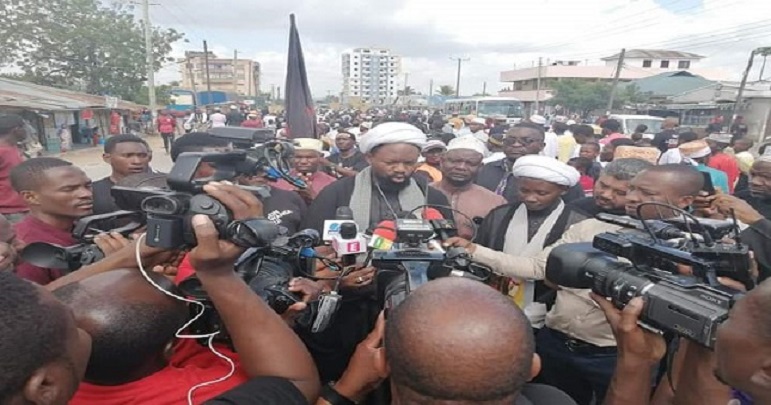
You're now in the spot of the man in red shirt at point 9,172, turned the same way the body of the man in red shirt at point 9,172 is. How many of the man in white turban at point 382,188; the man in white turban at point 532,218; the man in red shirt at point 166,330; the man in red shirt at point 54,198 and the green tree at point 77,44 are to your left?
1

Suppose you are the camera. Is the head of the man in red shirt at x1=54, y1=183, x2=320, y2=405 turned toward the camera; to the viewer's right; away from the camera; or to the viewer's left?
away from the camera

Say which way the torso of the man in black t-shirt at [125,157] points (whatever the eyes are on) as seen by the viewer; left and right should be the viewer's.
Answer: facing the viewer and to the right of the viewer

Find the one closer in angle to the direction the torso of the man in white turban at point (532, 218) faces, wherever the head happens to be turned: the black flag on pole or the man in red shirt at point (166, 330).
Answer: the man in red shirt

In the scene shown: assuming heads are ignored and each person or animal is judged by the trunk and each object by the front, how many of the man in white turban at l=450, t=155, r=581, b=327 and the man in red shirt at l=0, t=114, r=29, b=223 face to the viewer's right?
1

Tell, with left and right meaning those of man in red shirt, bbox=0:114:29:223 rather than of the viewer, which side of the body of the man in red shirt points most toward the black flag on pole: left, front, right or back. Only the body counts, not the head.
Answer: front

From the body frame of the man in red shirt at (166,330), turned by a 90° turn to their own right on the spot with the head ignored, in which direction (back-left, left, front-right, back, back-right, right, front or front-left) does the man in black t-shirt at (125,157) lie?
back-left

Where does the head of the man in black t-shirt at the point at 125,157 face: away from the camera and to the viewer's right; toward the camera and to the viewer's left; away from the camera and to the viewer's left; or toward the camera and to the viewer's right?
toward the camera and to the viewer's right

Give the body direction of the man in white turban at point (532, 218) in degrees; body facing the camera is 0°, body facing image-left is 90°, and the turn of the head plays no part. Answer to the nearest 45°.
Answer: approximately 45°

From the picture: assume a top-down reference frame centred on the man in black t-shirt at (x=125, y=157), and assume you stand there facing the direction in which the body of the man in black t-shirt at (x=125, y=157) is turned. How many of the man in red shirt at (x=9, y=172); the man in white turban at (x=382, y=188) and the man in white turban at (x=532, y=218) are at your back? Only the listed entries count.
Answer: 1

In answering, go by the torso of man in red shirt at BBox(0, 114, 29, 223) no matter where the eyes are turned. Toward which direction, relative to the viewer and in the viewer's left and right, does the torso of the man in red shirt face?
facing to the right of the viewer

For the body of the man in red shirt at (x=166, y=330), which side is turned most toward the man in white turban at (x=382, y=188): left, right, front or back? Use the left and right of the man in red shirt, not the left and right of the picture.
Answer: front

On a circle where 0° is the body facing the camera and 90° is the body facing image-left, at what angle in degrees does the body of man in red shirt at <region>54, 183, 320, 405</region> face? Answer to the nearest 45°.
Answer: approximately 225°
